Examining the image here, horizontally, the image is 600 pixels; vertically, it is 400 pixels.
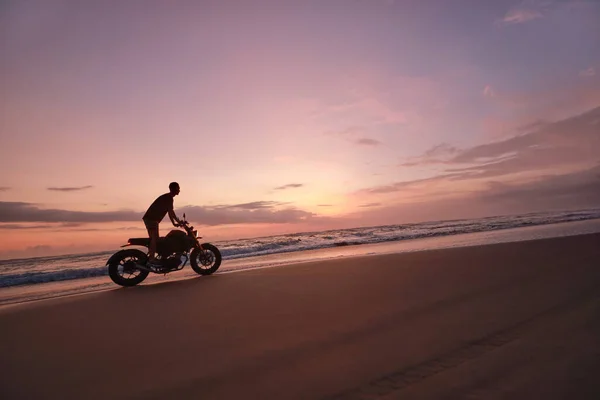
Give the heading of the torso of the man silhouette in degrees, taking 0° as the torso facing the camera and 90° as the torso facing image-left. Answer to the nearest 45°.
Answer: approximately 270°

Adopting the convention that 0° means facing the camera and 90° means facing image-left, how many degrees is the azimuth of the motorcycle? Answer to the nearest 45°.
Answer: approximately 270°
